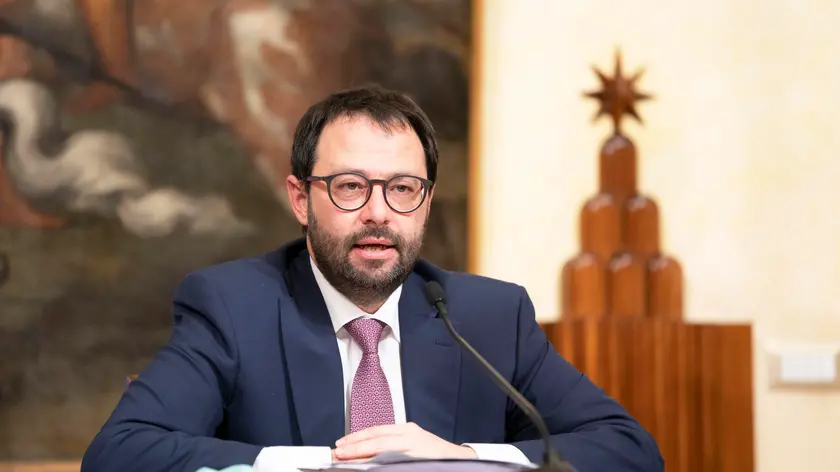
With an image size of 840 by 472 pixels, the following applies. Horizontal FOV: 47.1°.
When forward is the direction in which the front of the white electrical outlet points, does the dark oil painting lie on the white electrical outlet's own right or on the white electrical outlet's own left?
on the white electrical outlet's own right

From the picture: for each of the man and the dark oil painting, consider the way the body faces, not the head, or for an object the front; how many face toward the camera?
2

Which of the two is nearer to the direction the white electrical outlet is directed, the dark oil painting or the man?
the man

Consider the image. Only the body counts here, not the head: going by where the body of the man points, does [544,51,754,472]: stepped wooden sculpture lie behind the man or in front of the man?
behind

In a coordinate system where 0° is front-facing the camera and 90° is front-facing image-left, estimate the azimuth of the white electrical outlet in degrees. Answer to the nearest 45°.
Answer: approximately 0°

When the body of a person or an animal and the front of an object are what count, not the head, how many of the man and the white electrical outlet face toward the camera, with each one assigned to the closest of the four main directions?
2

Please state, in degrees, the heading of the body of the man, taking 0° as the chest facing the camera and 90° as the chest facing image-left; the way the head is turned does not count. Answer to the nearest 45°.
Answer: approximately 0°

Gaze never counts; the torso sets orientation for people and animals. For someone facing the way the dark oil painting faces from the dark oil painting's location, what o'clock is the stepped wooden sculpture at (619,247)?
The stepped wooden sculpture is roughly at 9 o'clock from the dark oil painting.
